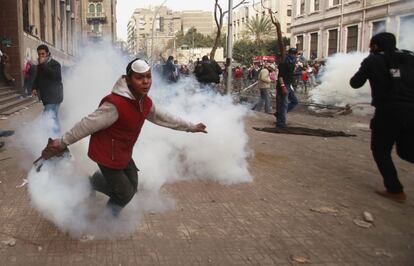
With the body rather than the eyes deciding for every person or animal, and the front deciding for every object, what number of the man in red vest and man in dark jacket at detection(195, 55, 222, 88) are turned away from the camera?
1

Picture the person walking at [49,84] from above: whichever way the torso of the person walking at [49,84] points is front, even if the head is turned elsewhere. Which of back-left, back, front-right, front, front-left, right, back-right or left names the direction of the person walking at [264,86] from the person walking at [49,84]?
back

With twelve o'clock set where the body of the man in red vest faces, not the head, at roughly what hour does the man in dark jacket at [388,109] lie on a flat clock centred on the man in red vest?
The man in dark jacket is roughly at 10 o'clock from the man in red vest.

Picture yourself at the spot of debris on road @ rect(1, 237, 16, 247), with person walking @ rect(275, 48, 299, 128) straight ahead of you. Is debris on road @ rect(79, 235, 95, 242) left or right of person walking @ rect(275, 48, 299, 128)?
right

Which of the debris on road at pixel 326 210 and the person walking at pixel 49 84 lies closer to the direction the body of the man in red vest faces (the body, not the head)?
the debris on road

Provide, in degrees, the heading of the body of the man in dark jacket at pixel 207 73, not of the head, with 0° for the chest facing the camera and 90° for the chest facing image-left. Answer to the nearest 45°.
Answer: approximately 180°

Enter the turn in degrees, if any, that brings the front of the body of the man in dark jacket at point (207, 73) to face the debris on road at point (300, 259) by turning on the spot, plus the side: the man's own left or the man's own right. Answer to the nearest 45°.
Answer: approximately 180°

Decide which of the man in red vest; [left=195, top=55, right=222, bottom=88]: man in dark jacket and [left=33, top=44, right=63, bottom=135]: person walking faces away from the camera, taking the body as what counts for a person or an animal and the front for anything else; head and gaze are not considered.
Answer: the man in dark jacket

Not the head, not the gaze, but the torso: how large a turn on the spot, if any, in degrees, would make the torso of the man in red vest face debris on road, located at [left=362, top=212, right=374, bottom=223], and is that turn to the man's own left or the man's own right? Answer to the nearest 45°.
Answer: approximately 45° to the man's own left

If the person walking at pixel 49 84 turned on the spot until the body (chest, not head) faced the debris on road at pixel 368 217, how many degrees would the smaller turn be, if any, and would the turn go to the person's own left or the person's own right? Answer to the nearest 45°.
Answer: approximately 90° to the person's own left
